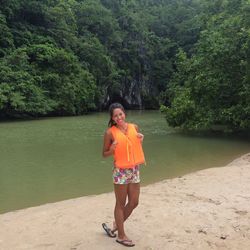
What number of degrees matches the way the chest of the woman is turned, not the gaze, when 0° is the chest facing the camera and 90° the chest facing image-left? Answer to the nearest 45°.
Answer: approximately 315°
